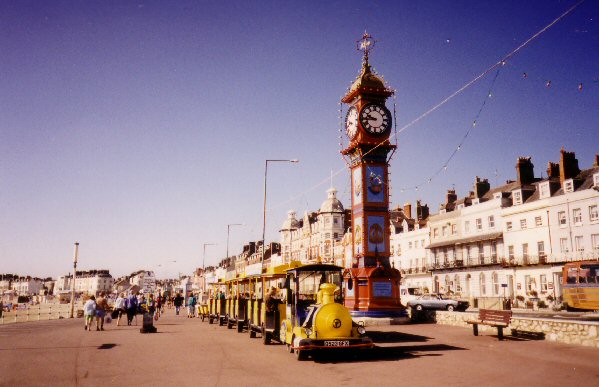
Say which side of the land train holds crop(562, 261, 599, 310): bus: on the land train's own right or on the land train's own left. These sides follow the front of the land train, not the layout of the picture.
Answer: on the land train's own left

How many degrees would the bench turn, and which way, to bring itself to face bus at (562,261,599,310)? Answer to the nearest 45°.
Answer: approximately 135° to its right

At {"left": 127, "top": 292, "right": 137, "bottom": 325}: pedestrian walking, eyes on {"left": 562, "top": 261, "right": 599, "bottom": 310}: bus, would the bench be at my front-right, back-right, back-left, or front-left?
front-right

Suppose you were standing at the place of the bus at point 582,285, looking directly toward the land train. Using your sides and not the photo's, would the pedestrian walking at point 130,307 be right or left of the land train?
right

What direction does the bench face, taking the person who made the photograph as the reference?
facing the viewer and to the left of the viewer

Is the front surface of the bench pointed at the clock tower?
no

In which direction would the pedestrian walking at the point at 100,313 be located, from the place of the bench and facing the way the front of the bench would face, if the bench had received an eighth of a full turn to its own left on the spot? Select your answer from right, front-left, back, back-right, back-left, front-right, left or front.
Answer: right

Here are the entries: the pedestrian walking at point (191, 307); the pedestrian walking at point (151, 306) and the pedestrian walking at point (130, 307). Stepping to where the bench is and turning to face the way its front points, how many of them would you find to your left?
0

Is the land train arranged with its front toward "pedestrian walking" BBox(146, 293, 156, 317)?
no

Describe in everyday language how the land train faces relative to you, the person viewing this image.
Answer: facing the viewer and to the right of the viewer

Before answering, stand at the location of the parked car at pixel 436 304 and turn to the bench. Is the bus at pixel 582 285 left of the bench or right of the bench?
left

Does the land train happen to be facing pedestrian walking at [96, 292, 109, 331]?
no

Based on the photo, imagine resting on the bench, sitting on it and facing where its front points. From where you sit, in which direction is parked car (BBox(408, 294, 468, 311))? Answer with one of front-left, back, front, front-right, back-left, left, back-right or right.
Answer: back-right

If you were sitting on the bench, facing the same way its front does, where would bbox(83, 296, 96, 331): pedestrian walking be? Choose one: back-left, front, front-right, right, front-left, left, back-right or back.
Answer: front-right
